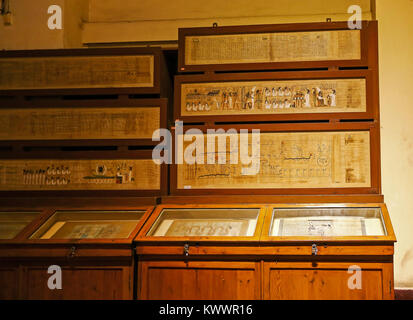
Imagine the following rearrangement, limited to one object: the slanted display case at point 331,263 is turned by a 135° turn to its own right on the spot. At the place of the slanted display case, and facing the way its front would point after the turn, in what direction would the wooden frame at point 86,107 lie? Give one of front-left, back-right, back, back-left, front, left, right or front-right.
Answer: front-left

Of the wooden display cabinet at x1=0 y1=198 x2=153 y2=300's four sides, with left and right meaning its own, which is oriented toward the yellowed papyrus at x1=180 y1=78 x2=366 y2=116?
left

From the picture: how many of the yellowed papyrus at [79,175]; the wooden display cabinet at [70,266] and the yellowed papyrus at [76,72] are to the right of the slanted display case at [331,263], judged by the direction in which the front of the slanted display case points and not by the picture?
3

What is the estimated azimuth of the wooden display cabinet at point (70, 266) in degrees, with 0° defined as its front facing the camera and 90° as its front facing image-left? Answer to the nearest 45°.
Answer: approximately 0°

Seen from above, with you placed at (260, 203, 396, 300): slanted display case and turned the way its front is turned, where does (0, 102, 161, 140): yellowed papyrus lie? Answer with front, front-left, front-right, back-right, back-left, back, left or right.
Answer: right

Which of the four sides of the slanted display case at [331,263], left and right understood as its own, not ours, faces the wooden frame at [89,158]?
right

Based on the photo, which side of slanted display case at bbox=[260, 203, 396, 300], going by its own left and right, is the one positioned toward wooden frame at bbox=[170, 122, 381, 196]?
back

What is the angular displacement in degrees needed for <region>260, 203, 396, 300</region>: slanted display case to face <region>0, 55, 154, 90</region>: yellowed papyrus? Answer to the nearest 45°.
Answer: approximately 90° to its right

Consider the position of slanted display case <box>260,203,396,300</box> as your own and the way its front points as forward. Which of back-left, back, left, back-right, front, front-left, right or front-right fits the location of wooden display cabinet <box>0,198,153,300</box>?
right

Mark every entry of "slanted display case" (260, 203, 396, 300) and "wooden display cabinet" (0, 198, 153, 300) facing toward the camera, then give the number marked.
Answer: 2

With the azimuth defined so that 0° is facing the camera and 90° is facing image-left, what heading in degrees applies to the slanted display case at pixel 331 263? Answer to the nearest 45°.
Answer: approximately 0°

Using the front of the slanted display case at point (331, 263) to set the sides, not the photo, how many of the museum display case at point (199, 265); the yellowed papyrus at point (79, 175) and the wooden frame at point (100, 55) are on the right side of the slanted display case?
3

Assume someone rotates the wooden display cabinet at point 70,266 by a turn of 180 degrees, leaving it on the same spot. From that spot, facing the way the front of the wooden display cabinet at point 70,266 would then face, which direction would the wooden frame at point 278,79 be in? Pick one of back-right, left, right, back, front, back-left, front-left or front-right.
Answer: right
